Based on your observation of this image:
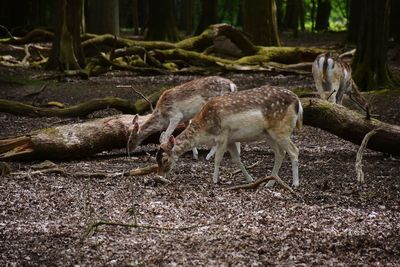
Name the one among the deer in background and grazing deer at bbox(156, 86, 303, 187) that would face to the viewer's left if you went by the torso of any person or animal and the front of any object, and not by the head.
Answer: the grazing deer

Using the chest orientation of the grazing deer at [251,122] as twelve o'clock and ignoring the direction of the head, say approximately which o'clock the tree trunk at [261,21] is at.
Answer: The tree trunk is roughly at 3 o'clock from the grazing deer.

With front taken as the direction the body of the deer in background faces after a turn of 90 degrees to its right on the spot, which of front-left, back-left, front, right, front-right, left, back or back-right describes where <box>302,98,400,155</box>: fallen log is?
front-right

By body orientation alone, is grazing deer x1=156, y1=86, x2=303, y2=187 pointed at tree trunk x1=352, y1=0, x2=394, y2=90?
no

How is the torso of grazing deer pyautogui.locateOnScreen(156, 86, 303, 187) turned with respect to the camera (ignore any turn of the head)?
to the viewer's left

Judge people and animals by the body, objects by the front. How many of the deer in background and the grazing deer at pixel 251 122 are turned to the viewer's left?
1

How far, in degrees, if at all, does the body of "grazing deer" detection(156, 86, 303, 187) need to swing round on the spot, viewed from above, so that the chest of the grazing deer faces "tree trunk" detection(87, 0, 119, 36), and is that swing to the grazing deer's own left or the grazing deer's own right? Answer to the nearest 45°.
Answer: approximately 90° to the grazing deer's own right

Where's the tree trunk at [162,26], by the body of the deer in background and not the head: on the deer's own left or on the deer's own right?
on the deer's own left

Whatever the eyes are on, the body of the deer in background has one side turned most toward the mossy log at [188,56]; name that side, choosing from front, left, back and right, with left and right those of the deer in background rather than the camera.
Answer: left

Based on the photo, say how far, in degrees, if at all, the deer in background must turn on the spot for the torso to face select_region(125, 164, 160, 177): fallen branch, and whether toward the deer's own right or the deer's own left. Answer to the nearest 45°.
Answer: approximately 180°

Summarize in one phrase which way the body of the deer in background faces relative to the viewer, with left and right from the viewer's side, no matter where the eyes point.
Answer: facing away from the viewer and to the right of the viewer

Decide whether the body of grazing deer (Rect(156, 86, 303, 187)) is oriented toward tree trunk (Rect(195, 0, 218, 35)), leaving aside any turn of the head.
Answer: no

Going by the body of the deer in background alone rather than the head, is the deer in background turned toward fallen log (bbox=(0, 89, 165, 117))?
no
